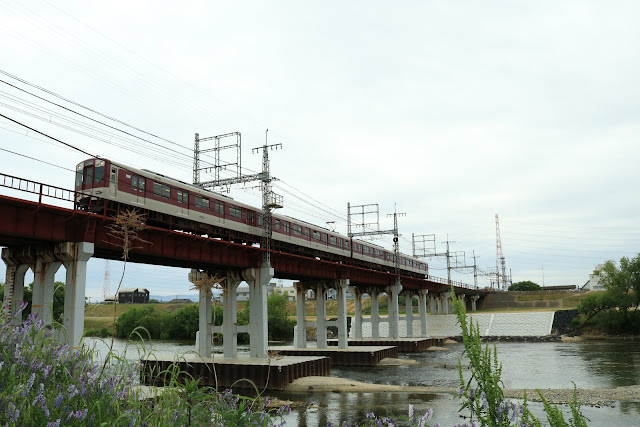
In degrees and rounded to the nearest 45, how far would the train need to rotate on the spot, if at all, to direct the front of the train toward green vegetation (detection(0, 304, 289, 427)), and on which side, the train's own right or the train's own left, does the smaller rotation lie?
approximately 45° to the train's own left

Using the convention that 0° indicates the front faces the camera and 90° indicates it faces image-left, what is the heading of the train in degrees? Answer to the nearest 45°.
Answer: approximately 45°

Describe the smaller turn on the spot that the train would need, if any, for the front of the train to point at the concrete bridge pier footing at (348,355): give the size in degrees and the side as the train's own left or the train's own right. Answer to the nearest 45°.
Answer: approximately 180°

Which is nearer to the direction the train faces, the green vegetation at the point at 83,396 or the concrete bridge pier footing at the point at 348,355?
the green vegetation

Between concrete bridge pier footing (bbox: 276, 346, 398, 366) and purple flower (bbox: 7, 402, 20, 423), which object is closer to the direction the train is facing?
the purple flower

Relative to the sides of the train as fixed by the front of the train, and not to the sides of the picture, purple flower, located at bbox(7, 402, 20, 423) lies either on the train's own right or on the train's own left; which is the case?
on the train's own left
